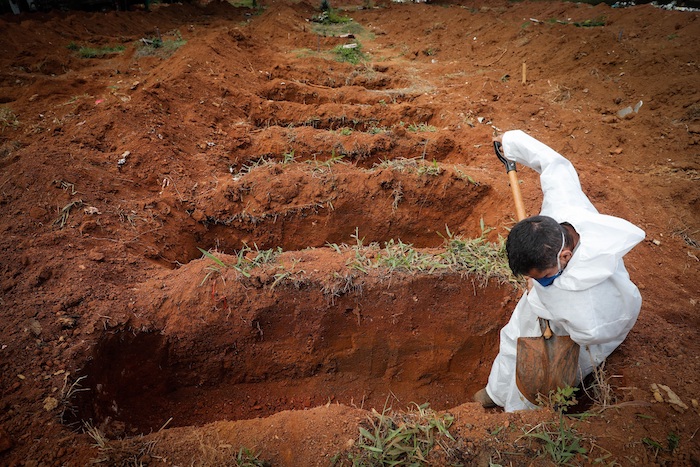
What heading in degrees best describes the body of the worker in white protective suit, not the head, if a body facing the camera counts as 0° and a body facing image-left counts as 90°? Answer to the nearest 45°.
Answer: approximately 45°

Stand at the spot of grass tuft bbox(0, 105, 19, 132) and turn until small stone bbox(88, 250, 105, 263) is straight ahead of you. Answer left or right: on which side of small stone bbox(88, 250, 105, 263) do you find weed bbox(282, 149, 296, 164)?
left

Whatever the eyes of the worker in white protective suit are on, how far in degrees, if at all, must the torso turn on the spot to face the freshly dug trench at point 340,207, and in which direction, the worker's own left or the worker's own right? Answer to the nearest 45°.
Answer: approximately 90° to the worker's own right

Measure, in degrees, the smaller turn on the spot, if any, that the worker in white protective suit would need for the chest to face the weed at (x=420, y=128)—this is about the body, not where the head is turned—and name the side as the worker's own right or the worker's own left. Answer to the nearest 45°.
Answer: approximately 90° to the worker's own right

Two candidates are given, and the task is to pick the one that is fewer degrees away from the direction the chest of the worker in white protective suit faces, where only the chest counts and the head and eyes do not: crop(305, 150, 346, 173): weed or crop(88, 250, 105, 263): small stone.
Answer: the small stone

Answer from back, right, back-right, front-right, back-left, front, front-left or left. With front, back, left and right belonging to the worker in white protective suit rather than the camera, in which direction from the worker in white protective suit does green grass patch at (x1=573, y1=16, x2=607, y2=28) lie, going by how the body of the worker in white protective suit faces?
back-right

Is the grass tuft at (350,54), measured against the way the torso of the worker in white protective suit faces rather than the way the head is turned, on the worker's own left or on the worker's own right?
on the worker's own right
